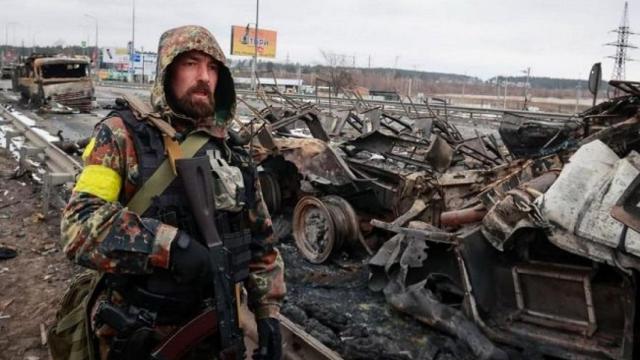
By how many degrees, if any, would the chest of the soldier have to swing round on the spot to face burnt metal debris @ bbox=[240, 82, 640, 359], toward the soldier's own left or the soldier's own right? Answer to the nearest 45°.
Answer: approximately 90° to the soldier's own left

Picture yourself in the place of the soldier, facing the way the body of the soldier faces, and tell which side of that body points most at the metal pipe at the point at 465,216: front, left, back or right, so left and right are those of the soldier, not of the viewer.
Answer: left

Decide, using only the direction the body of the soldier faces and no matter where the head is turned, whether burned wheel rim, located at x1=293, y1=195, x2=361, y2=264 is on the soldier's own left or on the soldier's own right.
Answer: on the soldier's own left

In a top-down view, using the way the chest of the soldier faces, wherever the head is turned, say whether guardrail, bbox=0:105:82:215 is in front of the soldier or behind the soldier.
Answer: behind
